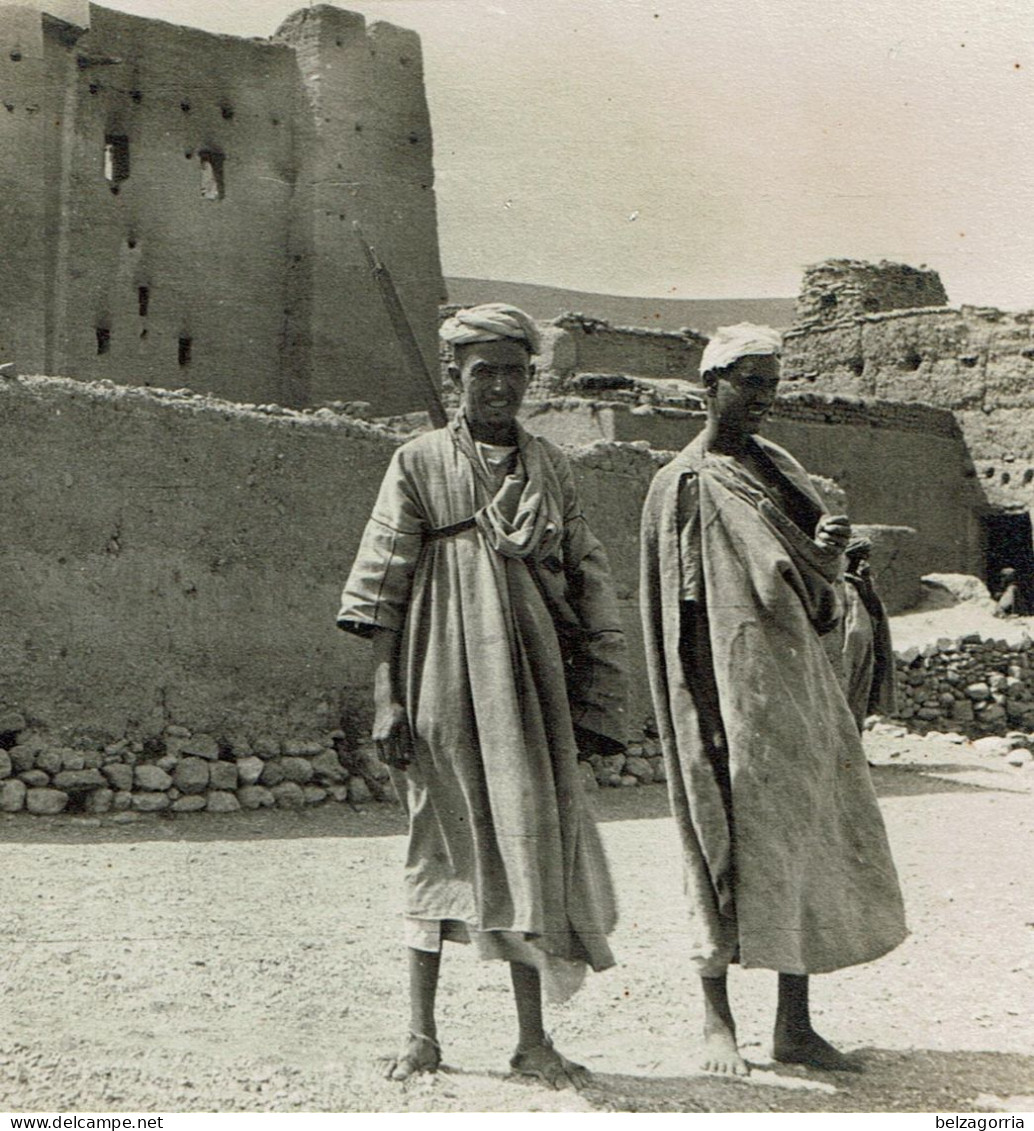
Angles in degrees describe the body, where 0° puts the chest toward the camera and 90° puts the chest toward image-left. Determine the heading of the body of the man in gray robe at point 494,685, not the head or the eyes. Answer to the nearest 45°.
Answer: approximately 0°

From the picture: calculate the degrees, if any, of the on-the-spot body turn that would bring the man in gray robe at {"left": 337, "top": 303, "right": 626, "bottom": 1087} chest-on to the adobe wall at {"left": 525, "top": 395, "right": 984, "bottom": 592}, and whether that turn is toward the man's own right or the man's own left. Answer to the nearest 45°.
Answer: approximately 180°

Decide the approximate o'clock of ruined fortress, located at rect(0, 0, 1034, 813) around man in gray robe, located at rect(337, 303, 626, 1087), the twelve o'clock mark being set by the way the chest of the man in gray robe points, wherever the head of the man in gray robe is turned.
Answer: The ruined fortress is roughly at 6 o'clock from the man in gray robe.

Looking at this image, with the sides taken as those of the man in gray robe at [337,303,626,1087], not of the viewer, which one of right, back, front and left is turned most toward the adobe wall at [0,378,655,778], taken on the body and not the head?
back

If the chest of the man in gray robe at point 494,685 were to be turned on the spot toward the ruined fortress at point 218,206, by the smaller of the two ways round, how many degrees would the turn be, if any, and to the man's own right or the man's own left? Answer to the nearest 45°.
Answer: approximately 180°

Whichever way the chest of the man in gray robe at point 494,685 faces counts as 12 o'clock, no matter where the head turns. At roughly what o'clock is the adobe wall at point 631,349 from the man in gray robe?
The adobe wall is roughly at 6 o'clock from the man in gray robe.

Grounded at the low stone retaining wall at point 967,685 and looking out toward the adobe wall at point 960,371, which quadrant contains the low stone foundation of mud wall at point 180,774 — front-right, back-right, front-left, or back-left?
back-left
